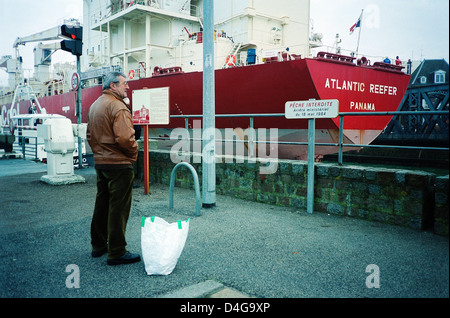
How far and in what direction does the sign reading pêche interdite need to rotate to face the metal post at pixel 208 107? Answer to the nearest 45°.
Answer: approximately 90° to its right

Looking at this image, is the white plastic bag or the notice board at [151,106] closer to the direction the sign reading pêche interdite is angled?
the white plastic bag

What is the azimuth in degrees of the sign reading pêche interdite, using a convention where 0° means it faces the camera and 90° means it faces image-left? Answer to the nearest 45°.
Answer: approximately 0°

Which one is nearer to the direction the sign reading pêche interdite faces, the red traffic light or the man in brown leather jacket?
the man in brown leather jacket

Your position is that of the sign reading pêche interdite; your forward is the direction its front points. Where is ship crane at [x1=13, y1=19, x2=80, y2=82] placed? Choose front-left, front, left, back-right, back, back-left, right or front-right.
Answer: back-right

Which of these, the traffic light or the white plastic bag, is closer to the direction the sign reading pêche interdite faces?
the white plastic bag

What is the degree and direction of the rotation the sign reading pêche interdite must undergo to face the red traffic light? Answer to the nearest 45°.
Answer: approximately 135° to its right

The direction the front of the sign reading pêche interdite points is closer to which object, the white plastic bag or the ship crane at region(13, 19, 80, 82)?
the white plastic bag

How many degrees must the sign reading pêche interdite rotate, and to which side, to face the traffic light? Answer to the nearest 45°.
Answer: approximately 135° to its right

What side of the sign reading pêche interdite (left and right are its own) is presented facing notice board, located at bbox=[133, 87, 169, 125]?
right

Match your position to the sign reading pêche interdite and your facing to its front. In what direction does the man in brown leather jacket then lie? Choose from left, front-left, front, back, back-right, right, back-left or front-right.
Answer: front-right
